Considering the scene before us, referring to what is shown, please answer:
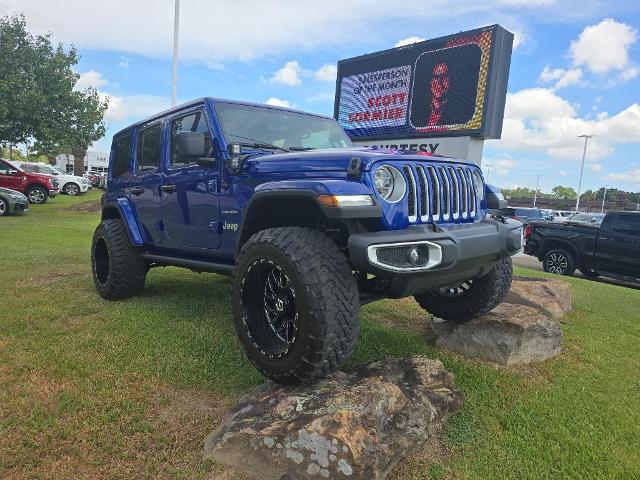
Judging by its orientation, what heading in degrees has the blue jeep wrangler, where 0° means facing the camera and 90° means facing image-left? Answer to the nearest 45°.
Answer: approximately 315°

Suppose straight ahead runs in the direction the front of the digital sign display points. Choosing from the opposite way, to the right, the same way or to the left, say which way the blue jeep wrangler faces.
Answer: to the left

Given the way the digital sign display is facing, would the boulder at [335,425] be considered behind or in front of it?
in front

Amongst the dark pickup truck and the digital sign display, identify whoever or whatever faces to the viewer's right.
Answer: the dark pickup truck

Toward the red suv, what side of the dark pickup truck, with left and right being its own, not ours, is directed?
back

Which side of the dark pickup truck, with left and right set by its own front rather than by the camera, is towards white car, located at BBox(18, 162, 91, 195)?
back

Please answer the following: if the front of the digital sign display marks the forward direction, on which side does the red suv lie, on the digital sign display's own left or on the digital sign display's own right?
on the digital sign display's own right

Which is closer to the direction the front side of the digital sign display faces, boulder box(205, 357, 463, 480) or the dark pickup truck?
the boulder

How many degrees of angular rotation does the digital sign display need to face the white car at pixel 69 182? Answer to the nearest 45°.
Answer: approximately 90° to its right

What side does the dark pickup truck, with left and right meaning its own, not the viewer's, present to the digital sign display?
back

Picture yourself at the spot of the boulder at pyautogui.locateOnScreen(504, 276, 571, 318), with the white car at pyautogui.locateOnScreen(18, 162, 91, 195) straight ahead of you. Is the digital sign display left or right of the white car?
right

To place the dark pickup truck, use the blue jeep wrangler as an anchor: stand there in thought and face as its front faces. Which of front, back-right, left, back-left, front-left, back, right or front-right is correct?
left

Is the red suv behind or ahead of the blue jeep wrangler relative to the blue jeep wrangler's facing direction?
behind

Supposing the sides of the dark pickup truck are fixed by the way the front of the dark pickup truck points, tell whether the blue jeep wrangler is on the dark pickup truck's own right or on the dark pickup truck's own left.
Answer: on the dark pickup truck's own right

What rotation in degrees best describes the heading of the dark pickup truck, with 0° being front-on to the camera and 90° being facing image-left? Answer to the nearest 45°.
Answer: approximately 270°
